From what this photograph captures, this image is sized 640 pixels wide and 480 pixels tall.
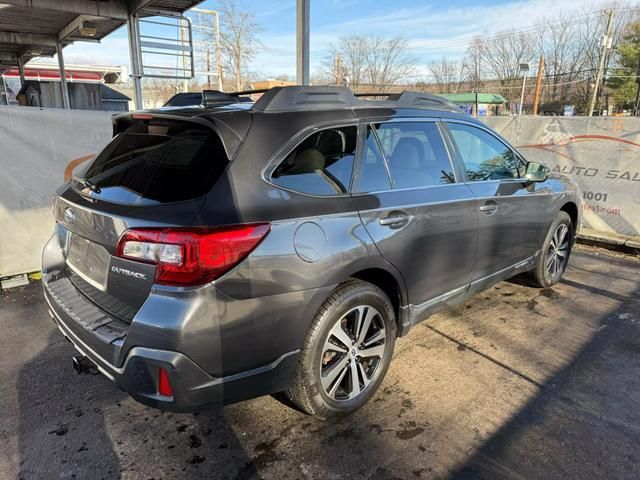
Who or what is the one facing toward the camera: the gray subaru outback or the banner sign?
the banner sign

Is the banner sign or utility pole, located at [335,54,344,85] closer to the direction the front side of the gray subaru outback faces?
the banner sign

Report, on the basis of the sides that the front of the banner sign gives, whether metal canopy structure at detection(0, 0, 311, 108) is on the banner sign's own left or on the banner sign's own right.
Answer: on the banner sign's own right

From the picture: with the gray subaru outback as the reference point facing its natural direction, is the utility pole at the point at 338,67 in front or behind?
in front

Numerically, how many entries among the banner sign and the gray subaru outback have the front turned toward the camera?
1

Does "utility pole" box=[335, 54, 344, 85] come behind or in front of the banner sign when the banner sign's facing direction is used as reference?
behind

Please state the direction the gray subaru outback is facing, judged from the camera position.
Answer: facing away from the viewer and to the right of the viewer

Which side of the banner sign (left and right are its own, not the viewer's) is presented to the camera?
front

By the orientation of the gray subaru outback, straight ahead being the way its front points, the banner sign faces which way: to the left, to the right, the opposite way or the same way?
the opposite way

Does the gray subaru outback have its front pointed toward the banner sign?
yes

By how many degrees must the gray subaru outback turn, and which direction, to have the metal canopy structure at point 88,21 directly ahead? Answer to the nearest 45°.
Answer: approximately 90° to its left
